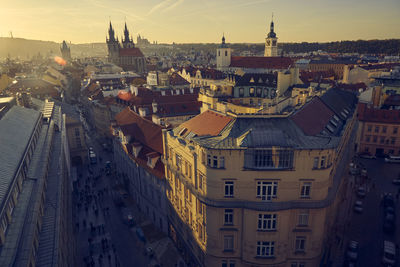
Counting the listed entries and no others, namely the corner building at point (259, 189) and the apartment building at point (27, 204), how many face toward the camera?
1

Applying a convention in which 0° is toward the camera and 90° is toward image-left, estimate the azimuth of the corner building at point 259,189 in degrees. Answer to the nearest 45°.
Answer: approximately 0°

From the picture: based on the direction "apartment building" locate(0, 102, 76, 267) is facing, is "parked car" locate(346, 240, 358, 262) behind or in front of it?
in front

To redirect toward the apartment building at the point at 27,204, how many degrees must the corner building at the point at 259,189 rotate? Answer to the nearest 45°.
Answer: approximately 90° to its right

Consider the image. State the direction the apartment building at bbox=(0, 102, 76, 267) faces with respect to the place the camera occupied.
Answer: facing to the right of the viewer
